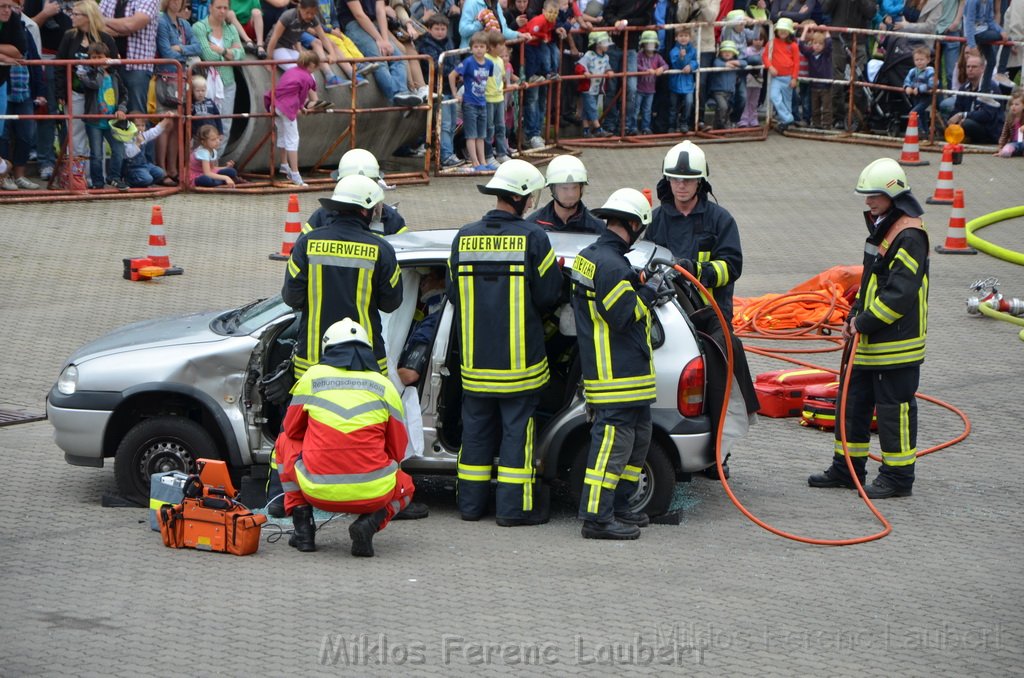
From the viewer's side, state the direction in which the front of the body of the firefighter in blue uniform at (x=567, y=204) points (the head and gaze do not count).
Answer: toward the camera

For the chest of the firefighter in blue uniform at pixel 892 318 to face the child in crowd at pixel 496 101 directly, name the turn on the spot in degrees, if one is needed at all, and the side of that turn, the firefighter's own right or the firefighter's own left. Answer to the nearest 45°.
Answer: approximately 45° to the firefighter's own right

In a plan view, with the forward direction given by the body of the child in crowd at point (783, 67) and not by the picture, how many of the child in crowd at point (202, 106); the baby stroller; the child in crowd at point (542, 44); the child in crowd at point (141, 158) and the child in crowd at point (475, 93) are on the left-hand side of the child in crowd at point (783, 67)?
1

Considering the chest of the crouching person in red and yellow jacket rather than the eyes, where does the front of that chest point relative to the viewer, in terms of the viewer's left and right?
facing away from the viewer

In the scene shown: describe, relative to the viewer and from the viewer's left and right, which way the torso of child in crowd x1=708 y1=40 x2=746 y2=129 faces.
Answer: facing the viewer

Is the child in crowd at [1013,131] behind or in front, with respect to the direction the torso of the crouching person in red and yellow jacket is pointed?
in front

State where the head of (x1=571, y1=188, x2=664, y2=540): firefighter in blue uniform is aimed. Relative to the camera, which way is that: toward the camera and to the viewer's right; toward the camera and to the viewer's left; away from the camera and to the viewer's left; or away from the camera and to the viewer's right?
away from the camera and to the viewer's right

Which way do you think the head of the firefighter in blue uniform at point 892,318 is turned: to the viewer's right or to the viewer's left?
to the viewer's left

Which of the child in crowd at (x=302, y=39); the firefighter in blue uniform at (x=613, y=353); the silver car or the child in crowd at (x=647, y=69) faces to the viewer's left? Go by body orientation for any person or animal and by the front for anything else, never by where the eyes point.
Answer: the silver car

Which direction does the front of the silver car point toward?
to the viewer's left

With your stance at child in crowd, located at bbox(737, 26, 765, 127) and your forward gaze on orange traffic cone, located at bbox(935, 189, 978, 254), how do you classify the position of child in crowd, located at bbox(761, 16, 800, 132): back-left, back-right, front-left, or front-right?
front-left

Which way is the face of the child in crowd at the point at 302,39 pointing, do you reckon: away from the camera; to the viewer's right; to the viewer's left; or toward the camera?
toward the camera

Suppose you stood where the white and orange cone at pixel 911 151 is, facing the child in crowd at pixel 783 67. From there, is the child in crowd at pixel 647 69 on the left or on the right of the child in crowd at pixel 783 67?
left

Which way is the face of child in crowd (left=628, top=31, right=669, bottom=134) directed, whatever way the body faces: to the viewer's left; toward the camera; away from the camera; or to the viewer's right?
toward the camera
